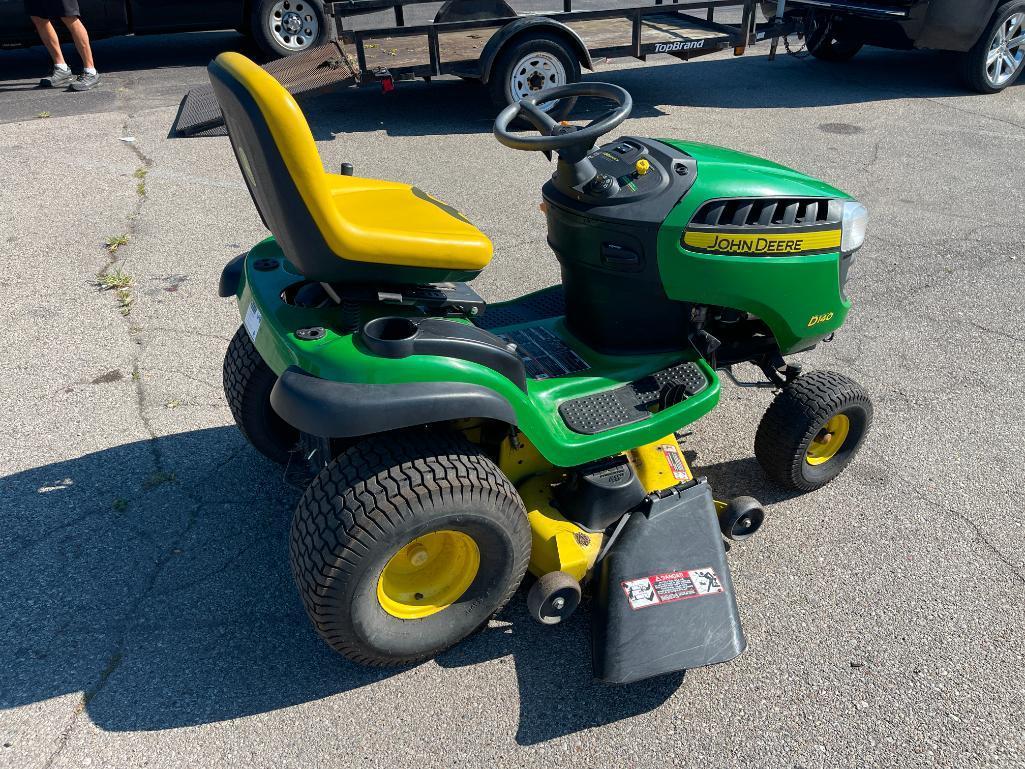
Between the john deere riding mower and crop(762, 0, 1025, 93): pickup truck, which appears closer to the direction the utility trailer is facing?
the pickup truck

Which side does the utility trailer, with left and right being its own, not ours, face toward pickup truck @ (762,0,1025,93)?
front

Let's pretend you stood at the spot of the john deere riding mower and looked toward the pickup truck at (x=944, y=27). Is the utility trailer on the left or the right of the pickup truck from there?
left

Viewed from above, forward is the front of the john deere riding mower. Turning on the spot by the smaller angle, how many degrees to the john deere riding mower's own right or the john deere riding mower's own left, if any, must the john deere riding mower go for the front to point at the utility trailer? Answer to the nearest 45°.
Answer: approximately 45° to the john deere riding mower's own left

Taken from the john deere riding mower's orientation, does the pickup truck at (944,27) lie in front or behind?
in front

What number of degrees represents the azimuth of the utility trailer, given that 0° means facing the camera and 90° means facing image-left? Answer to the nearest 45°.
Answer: approximately 270°

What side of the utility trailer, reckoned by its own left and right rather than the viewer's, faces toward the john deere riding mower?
right

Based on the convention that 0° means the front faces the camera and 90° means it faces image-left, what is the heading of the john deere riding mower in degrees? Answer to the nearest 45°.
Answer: approximately 225°

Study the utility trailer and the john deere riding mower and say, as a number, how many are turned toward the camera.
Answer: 0

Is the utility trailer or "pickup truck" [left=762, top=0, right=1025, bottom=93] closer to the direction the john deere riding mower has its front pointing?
the pickup truck
